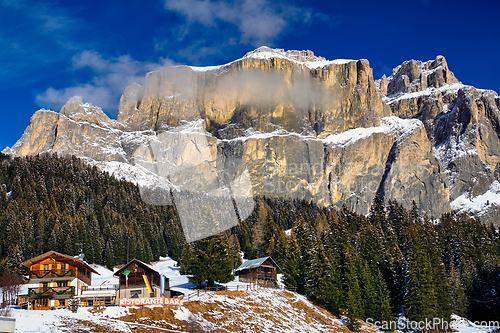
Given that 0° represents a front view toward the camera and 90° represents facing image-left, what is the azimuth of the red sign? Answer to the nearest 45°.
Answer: approximately 0°

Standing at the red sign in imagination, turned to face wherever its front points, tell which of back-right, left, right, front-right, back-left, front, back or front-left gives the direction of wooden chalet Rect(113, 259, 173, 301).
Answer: back
